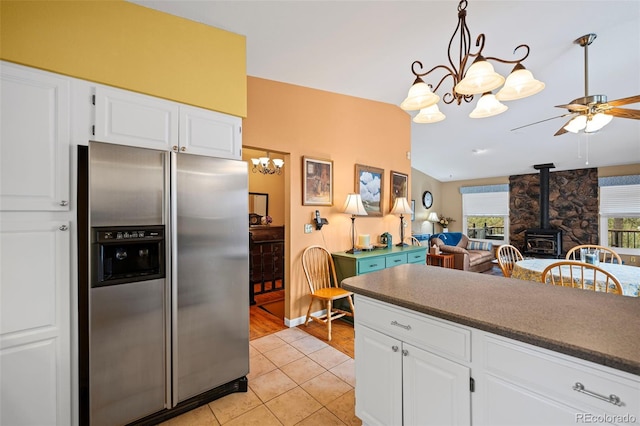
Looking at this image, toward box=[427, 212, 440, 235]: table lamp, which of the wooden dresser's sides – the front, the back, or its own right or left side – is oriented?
left

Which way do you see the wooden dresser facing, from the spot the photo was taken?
facing the viewer and to the right of the viewer

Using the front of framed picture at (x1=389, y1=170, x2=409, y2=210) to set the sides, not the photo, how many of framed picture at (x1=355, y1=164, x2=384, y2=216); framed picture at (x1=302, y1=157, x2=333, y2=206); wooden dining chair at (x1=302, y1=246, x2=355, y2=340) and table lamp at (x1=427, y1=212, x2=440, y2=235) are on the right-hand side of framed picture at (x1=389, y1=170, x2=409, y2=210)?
3

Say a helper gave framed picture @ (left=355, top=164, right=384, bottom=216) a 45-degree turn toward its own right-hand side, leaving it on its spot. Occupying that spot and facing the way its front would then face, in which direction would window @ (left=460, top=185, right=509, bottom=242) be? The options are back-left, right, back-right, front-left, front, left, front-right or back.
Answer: back-left

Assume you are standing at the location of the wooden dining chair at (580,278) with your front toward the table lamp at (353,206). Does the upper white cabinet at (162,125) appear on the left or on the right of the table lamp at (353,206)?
left

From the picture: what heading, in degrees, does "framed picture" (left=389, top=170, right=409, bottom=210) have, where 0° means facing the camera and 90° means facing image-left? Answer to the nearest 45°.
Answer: approximately 315°

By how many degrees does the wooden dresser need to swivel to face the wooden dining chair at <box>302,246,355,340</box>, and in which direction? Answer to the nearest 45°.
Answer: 0° — it already faces it

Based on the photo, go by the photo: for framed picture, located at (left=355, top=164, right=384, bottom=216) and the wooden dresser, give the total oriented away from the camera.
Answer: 0

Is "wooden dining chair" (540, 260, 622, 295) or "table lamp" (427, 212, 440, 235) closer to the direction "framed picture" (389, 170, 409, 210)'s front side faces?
the wooden dining chair

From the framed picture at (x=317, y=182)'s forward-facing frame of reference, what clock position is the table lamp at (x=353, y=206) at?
The table lamp is roughly at 10 o'clock from the framed picture.

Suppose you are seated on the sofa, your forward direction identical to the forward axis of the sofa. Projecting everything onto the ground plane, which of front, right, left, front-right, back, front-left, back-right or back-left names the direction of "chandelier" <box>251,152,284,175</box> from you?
right

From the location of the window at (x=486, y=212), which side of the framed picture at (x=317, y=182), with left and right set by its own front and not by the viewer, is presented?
left
